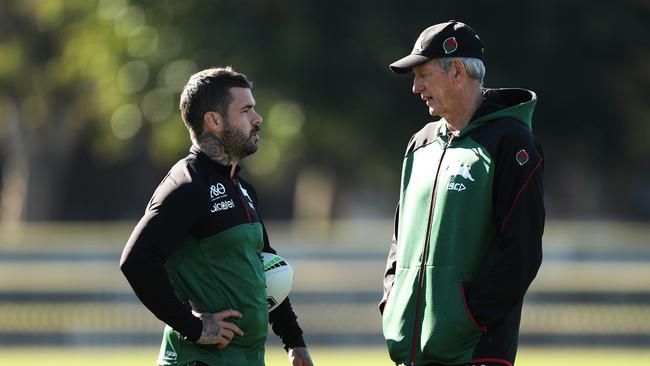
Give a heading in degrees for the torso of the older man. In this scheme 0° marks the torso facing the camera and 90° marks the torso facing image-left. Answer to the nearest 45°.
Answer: approximately 45°

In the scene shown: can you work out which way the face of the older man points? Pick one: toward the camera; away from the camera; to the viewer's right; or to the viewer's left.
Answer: to the viewer's left
